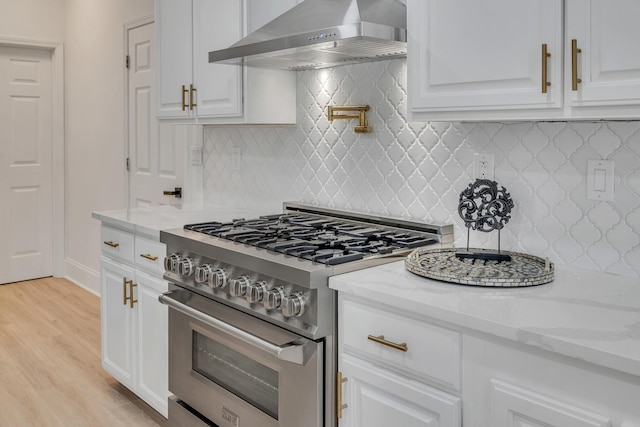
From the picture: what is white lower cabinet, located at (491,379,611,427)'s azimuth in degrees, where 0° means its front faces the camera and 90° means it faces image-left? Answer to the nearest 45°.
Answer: approximately 45°

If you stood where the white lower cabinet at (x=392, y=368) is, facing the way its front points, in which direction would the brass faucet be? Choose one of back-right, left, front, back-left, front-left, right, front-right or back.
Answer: back-right

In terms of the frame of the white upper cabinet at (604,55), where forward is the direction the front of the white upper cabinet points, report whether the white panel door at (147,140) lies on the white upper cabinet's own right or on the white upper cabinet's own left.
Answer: on the white upper cabinet's own right

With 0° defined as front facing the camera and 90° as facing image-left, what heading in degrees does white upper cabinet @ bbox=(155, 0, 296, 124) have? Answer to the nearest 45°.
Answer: approximately 45°
